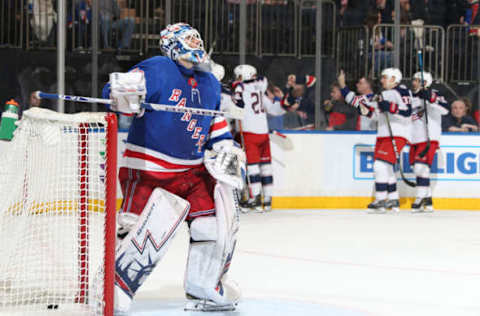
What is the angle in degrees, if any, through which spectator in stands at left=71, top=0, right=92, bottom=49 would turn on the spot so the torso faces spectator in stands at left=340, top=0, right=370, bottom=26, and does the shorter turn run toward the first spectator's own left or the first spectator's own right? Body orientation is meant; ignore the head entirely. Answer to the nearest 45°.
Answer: approximately 90° to the first spectator's own left

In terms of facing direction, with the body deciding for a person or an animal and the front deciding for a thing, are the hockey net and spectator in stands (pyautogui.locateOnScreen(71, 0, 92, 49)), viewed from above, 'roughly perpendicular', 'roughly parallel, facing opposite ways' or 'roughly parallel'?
roughly perpendicular

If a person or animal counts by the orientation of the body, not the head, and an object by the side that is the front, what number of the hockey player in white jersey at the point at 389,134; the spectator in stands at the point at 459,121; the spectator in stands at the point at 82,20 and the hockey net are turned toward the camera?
2

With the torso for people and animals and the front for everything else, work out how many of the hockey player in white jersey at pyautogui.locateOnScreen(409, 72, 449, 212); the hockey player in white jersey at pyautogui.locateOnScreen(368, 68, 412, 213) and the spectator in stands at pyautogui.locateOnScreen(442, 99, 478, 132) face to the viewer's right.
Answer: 0

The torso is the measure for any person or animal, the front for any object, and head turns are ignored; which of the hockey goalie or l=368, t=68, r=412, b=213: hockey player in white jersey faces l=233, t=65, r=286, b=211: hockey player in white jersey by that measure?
l=368, t=68, r=412, b=213: hockey player in white jersey

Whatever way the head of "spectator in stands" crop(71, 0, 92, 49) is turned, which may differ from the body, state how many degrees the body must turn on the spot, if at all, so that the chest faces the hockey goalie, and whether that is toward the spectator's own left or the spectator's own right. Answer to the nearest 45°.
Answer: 0° — they already face them

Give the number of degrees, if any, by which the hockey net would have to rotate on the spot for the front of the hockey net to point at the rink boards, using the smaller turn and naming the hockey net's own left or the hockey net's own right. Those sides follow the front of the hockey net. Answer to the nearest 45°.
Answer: approximately 45° to the hockey net's own left

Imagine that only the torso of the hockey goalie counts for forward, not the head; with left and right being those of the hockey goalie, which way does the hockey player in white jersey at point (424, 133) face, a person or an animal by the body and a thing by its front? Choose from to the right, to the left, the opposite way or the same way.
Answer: to the right

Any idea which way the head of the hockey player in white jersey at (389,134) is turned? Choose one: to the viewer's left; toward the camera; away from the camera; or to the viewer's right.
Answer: to the viewer's left

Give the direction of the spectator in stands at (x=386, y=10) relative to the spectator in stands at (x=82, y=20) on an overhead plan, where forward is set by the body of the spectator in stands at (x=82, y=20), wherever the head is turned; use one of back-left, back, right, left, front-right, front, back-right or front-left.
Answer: left

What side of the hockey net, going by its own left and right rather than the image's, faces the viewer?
right

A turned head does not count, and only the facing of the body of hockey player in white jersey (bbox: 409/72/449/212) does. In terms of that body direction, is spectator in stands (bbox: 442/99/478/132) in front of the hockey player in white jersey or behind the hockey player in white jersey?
behind

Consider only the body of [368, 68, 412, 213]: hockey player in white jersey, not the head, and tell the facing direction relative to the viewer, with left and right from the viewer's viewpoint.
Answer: facing to the left of the viewer

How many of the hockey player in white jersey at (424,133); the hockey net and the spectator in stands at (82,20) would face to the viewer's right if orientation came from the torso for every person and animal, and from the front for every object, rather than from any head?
1

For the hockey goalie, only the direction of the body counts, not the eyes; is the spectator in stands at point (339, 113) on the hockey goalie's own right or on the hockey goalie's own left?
on the hockey goalie's own left

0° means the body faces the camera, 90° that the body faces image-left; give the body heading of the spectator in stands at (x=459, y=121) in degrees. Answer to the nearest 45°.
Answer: approximately 0°
